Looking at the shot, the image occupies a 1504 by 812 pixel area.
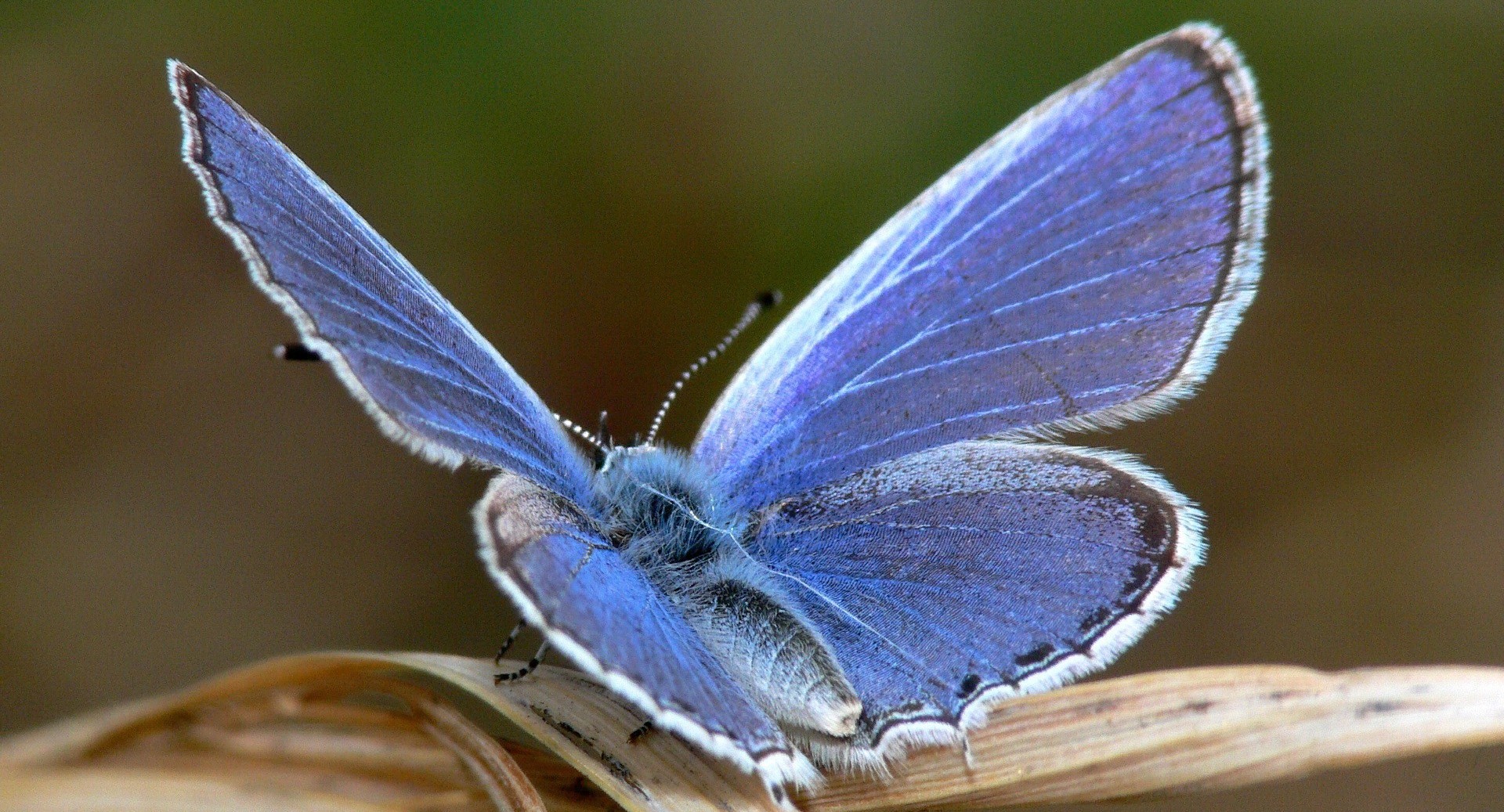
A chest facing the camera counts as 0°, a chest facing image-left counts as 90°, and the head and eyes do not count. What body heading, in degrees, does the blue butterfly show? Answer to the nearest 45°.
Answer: approximately 135°
